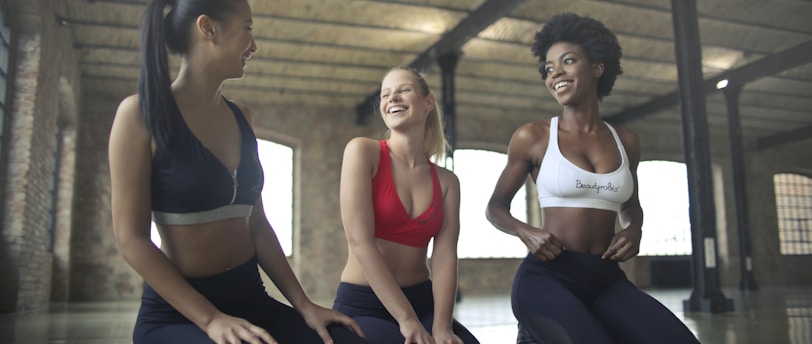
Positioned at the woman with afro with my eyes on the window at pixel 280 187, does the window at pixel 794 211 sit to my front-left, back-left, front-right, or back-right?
front-right

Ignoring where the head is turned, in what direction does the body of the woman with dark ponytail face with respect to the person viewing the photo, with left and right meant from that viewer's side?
facing the viewer and to the right of the viewer

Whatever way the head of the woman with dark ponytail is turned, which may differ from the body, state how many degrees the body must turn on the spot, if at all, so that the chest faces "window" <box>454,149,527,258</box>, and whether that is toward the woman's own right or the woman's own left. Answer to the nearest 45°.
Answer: approximately 90° to the woman's own left

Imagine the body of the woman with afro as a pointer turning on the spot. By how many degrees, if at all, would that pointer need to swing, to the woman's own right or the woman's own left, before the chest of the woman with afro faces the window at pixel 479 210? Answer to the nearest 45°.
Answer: approximately 135° to the woman's own left

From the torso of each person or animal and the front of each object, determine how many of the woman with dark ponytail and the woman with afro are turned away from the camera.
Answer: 0

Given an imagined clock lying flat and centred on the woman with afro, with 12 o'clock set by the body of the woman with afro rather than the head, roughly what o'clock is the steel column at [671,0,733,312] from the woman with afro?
The steel column is roughly at 8 o'clock from the woman with afro.

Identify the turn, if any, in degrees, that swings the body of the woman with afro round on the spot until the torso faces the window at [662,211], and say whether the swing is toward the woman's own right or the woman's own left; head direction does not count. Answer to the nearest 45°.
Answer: approximately 135° to the woman's own left

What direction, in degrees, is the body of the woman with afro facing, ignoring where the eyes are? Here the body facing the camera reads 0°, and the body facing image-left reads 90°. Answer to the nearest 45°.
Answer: approximately 315°

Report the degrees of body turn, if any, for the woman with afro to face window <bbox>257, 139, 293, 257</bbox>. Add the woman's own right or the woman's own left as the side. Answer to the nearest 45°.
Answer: approximately 180°

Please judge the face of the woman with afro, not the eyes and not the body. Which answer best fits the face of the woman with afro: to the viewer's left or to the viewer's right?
to the viewer's left

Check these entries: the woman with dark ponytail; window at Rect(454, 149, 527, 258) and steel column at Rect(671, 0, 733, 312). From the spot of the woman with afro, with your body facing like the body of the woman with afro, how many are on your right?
1

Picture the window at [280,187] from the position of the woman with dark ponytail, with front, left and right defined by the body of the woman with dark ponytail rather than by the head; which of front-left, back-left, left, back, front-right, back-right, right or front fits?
back-left

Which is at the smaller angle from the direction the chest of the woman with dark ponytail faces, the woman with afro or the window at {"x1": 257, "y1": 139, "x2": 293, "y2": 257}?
the woman with afro
